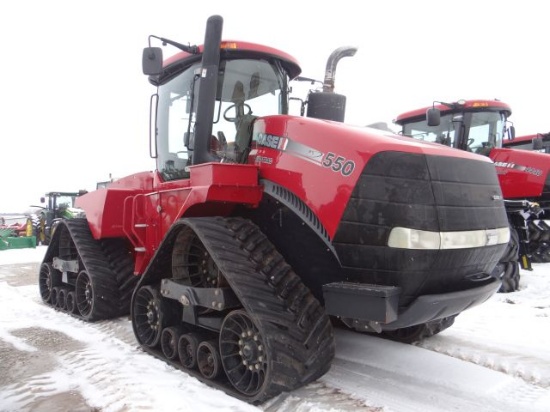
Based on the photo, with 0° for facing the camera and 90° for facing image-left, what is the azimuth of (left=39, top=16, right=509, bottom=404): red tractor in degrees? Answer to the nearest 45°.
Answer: approximately 315°

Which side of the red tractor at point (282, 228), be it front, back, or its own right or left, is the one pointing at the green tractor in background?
back

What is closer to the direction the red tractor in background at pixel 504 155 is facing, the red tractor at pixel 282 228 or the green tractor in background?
the red tractor

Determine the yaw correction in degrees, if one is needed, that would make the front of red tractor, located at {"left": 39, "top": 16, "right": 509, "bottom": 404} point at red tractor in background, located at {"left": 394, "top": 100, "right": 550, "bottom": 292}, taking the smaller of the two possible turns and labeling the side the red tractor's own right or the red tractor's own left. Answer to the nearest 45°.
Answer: approximately 90° to the red tractor's own left
